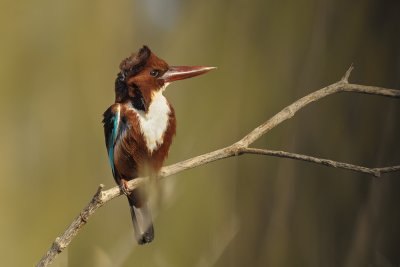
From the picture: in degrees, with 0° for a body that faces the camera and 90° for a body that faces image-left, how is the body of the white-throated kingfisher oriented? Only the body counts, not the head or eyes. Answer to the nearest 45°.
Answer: approximately 315°
